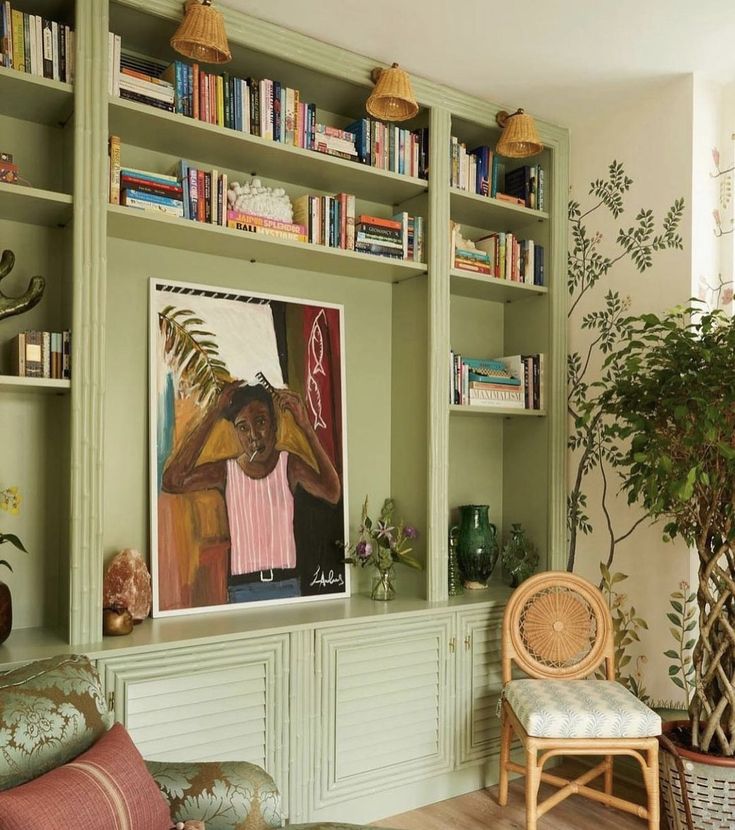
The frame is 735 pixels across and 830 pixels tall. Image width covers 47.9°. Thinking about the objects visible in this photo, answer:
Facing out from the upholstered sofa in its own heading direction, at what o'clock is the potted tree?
The potted tree is roughly at 10 o'clock from the upholstered sofa.

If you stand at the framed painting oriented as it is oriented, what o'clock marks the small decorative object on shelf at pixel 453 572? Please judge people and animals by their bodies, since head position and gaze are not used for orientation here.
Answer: The small decorative object on shelf is roughly at 10 o'clock from the framed painting.

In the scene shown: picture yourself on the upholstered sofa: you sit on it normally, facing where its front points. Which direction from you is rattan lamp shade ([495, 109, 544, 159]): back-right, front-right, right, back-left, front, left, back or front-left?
left

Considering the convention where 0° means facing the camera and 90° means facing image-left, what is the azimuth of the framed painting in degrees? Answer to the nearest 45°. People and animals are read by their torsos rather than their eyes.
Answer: approximately 315°

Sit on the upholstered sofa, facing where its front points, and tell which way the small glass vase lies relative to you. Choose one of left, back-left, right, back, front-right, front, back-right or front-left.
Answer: left

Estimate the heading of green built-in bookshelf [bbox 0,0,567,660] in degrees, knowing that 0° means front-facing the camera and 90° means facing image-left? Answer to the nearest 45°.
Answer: approximately 315°

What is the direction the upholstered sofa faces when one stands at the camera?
facing the viewer and to the right of the viewer

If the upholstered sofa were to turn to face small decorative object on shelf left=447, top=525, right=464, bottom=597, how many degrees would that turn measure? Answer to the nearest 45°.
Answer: approximately 90° to its left

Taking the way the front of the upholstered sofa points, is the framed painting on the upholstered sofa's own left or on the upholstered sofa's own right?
on the upholstered sofa's own left

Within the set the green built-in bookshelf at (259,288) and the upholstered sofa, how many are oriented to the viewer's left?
0

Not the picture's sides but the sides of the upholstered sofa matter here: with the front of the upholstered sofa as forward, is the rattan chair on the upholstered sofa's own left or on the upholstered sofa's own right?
on the upholstered sofa's own left

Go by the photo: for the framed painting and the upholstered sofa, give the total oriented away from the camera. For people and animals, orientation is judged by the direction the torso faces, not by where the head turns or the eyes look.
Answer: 0

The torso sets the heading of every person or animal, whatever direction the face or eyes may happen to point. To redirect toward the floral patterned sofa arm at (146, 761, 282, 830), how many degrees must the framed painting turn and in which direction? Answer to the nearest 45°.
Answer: approximately 45° to its right

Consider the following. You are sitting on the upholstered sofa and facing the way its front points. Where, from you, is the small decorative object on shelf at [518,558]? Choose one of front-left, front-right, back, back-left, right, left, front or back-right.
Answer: left
